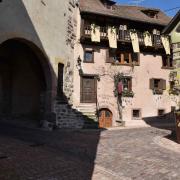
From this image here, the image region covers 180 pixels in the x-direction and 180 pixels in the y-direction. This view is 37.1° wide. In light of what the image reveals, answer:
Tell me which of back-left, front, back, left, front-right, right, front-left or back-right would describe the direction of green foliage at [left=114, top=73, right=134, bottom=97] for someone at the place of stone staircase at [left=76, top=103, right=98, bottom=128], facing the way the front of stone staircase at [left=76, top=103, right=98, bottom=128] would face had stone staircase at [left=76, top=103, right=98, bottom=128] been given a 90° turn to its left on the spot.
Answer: front-left
